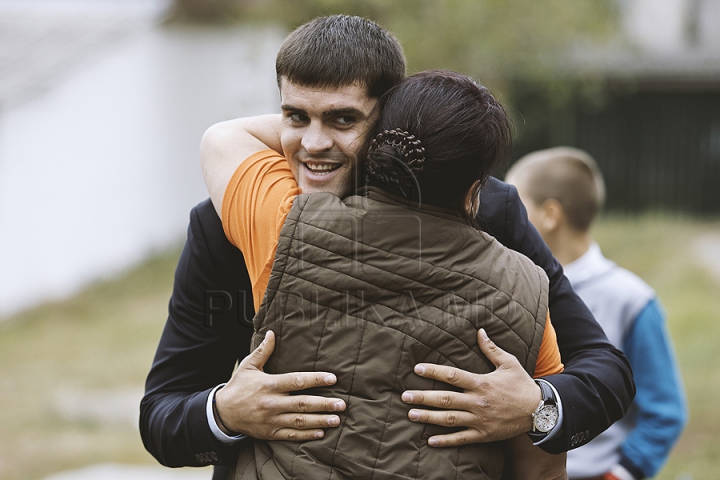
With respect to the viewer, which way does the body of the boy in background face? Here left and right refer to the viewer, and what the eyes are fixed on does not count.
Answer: facing away from the viewer and to the left of the viewer

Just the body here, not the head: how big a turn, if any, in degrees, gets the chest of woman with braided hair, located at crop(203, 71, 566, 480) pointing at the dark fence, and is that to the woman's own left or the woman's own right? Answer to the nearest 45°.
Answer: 0° — they already face it

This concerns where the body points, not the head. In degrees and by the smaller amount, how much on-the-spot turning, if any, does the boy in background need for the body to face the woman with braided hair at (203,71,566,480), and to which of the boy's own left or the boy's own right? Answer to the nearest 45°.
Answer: approximately 135° to the boy's own left

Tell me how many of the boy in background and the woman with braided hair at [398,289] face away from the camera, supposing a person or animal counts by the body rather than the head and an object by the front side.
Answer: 1

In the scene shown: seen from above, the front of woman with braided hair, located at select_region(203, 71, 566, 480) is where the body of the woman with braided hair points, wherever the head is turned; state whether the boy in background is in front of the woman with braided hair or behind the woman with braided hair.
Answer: in front

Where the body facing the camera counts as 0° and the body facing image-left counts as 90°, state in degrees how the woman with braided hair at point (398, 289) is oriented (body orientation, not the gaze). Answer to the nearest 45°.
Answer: approximately 180°

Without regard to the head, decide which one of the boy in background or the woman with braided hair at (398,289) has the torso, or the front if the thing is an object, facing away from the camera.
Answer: the woman with braided hair
